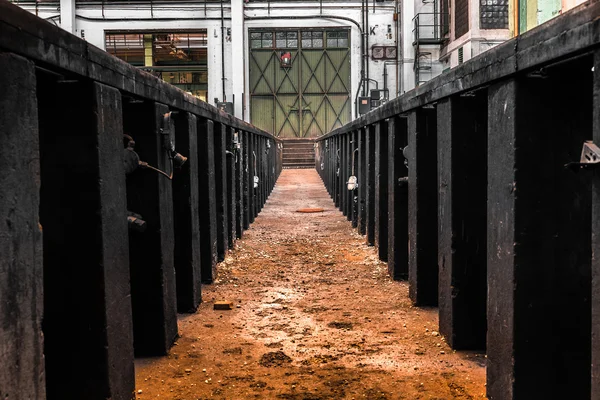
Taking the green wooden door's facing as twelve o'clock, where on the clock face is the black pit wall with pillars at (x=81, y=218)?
The black pit wall with pillars is roughly at 12 o'clock from the green wooden door.

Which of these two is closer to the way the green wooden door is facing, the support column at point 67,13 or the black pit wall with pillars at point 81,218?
the black pit wall with pillars

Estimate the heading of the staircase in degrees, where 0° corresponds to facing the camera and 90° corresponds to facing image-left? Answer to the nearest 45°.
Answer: approximately 0°

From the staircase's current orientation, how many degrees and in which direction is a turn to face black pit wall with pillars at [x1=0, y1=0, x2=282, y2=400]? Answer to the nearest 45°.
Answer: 0° — it already faces it

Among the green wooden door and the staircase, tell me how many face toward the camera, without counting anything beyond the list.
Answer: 2

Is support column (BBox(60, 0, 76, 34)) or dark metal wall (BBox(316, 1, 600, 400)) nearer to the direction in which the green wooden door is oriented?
the dark metal wall

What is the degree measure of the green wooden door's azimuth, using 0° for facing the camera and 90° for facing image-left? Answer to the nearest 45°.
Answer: approximately 0°

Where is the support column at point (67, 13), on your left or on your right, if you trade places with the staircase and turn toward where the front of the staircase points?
on your right

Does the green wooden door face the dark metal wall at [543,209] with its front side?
yes
